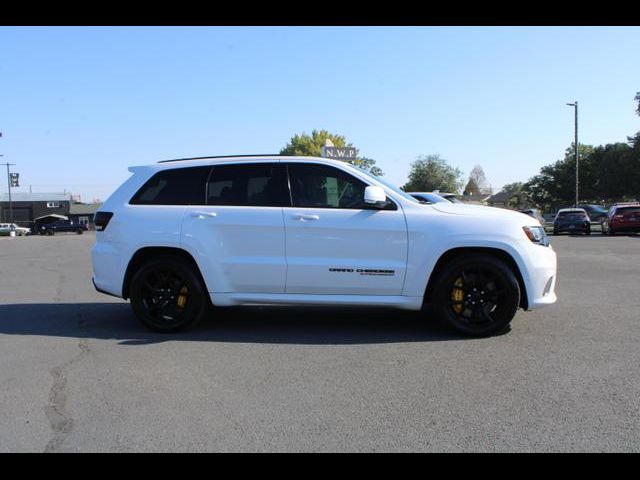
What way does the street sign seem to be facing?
toward the camera

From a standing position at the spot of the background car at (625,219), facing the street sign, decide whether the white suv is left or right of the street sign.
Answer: left

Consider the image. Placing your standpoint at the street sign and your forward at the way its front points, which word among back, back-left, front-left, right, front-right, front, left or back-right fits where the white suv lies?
front

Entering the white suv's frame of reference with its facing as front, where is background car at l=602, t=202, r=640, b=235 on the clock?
The background car is roughly at 10 o'clock from the white suv.

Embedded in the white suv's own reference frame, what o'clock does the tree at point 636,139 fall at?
The tree is roughly at 10 o'clock from the white suv.

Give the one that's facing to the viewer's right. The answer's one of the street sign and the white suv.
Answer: the white suv

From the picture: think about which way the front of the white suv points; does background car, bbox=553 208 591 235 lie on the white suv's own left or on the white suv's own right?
on the white suv's own left

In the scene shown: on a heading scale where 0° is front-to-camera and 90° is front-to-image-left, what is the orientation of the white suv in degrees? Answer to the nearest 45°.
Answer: approximately 270°

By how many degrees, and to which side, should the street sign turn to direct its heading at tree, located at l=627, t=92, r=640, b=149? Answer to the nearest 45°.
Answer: approximately 135° to its left

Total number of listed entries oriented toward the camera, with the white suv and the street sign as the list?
1

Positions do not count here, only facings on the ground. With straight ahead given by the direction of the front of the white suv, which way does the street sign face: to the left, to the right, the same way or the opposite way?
to the right

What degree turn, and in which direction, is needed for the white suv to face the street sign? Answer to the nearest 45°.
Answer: approximately 90° to its left
